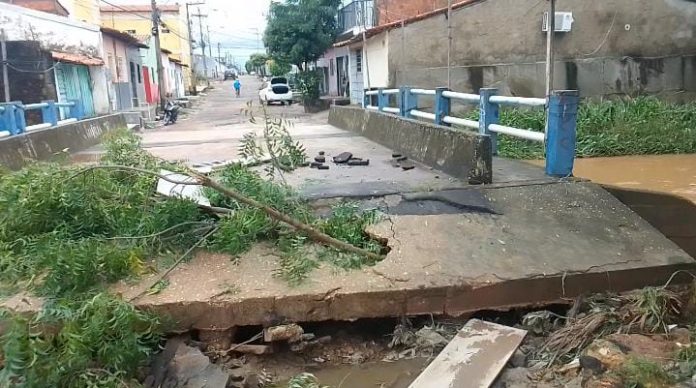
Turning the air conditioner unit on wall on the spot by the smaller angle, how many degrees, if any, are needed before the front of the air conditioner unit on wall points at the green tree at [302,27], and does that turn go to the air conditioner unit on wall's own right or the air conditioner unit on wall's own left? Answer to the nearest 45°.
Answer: approximately 135° to the air conditioner unit on wall's own right

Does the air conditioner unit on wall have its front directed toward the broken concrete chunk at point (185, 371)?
yes

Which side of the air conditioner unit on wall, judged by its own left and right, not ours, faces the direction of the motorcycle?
right

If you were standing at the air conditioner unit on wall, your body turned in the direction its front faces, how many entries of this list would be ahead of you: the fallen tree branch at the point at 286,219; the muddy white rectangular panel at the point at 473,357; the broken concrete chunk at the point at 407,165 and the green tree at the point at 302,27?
3

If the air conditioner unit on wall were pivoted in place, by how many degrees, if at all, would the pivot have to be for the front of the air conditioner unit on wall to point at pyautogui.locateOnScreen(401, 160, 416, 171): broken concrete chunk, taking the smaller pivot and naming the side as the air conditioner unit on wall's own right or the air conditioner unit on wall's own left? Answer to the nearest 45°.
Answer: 0° — it already faces it

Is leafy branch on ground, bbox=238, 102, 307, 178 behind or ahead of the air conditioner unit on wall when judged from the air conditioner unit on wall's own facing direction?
ahead

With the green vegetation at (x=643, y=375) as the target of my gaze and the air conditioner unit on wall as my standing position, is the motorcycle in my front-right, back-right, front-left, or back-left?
back-right

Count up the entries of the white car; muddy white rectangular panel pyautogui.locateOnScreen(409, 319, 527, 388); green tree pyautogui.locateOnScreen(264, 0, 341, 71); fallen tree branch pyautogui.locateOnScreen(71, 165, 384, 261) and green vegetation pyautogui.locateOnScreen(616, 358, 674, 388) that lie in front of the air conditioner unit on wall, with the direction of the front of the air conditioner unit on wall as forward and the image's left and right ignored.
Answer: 3

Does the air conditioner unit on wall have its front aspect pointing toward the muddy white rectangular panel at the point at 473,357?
yes

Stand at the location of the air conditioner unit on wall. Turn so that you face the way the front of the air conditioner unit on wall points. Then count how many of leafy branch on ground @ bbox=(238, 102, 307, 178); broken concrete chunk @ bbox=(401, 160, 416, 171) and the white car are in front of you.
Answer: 2

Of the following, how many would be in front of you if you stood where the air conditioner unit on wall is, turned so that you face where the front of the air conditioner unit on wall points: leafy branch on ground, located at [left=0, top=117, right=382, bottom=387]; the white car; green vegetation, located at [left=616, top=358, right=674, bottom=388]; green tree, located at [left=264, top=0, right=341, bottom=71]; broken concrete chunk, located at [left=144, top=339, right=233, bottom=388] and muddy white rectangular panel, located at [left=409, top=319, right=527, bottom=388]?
4

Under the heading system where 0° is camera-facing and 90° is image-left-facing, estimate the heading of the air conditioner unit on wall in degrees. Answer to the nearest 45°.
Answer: approximately 0°

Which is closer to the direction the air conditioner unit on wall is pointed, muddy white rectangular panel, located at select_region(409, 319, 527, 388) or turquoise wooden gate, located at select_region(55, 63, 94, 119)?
the muddy white rectangular panel

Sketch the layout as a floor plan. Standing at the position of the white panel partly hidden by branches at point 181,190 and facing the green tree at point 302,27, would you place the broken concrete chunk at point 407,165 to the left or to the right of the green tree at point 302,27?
right

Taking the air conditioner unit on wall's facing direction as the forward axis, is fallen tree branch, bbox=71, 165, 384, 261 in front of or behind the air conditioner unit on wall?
in front
